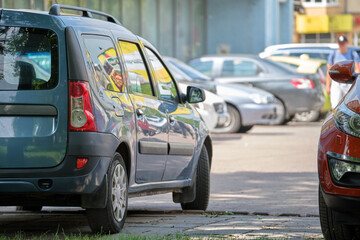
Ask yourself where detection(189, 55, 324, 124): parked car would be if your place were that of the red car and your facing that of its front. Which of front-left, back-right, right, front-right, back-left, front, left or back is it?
back

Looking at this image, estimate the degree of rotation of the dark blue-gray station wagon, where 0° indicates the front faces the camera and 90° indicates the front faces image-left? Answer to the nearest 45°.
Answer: approximately 225°

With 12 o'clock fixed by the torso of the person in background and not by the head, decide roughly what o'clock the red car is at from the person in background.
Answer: The red car is roughly at 12 o'clock from the person in background.

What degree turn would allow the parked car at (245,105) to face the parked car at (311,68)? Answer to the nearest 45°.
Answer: approximately 90° to its left

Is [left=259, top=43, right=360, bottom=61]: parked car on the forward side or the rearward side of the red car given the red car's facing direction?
on the rearward side

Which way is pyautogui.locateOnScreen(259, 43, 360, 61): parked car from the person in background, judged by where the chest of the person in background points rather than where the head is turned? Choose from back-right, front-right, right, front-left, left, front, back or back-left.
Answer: back

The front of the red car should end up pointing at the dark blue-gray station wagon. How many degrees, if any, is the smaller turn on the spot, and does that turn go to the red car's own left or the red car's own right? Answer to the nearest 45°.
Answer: approximately 90° to the red car's own right

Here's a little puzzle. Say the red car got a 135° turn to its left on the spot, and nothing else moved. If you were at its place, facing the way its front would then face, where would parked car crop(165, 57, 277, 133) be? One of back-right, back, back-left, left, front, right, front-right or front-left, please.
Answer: front-left

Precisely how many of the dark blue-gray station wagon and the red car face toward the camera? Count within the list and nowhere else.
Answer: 1

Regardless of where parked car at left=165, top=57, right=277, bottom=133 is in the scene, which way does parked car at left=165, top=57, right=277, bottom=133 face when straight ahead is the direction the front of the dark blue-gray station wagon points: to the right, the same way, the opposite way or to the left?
to the right
